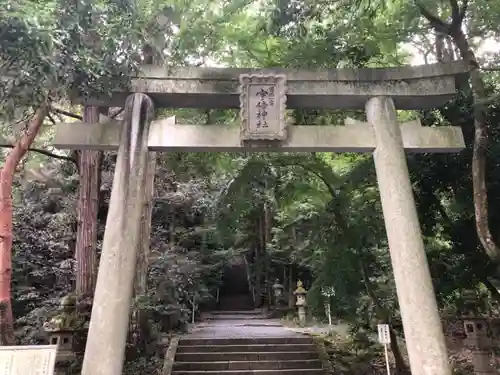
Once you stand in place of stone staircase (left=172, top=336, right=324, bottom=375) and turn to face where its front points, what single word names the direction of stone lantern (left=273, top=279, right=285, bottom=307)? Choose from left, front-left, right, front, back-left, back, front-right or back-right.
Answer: back

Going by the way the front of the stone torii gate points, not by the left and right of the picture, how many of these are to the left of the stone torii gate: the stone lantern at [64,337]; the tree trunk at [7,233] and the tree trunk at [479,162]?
1

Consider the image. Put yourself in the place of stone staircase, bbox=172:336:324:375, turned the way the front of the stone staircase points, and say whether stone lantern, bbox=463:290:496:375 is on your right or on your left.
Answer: on your left

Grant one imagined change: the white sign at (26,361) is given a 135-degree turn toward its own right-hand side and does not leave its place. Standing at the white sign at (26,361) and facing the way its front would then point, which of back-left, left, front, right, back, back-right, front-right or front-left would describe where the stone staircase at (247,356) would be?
right

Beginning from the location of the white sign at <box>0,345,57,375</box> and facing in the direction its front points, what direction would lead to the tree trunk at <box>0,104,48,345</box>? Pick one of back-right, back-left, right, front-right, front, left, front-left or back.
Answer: back

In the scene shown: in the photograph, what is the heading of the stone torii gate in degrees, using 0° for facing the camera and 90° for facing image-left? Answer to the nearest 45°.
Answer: approximately 0°

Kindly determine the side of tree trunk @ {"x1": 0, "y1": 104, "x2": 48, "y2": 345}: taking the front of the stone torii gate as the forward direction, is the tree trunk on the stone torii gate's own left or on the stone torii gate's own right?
on the stone torii gate's own right

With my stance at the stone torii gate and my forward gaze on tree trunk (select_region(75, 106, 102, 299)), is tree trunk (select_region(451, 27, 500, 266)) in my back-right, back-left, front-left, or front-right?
back-right

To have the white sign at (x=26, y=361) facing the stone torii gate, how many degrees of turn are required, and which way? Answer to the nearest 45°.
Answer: approximately 90° to its left

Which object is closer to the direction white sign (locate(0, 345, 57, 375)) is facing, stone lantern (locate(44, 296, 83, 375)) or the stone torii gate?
the stone torii gate

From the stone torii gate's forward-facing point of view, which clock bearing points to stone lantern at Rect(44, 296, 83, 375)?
The stone lantern is roughly at 4 o'clock from the stone torii gate.

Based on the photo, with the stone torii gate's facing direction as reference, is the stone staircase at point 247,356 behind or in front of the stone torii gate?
behind

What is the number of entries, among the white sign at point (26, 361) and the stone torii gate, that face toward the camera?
2

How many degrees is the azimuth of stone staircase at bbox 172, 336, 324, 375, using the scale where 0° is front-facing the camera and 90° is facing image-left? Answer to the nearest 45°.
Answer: approximately 0°
